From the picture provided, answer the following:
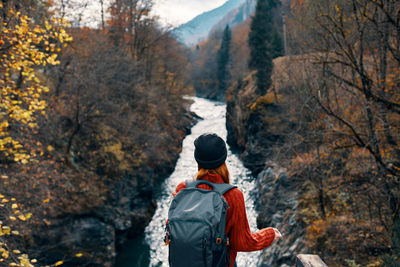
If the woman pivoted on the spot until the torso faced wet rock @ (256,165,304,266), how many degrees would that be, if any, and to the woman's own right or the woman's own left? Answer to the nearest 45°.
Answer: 0° — they already face it

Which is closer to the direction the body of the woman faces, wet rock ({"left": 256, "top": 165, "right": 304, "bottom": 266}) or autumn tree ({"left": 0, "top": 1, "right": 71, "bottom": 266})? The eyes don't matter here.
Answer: the wet rock

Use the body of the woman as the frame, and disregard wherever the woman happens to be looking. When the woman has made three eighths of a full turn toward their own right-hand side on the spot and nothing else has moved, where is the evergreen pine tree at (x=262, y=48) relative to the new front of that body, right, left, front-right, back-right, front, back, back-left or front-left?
back-left

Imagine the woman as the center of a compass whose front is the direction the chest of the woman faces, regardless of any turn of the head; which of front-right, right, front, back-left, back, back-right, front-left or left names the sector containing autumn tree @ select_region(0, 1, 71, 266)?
front-left

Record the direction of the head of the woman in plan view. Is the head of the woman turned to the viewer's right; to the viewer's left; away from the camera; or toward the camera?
away from the camera

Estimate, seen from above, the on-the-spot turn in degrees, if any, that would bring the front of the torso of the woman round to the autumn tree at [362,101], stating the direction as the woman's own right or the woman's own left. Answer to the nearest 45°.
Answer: approximately 45° to the woman's own right

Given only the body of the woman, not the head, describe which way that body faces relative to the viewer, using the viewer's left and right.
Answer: facing away from the viewer

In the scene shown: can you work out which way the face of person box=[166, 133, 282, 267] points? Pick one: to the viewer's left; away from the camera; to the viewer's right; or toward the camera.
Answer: away from the camera
